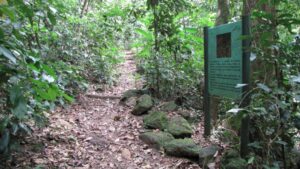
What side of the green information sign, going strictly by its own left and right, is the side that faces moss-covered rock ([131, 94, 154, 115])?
right

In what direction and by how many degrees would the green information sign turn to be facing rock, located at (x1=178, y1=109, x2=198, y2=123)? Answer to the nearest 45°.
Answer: approximately 90° to its right

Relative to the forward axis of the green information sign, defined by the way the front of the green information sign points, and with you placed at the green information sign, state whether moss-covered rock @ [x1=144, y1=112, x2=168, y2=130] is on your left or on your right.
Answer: on your right

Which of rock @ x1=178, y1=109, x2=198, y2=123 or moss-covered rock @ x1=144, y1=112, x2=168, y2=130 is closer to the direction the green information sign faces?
the moss-covered rock

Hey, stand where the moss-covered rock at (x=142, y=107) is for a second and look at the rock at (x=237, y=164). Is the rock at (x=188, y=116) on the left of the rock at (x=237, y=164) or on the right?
left

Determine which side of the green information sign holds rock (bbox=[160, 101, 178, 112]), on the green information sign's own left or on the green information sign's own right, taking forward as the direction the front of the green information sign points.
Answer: on the green information sign's own right

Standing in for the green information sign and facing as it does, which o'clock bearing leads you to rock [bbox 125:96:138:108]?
The rock is roughly at 3 o'clock from the green information sign.

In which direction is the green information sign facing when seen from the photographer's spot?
facing the viewer and to the left of the viewer
